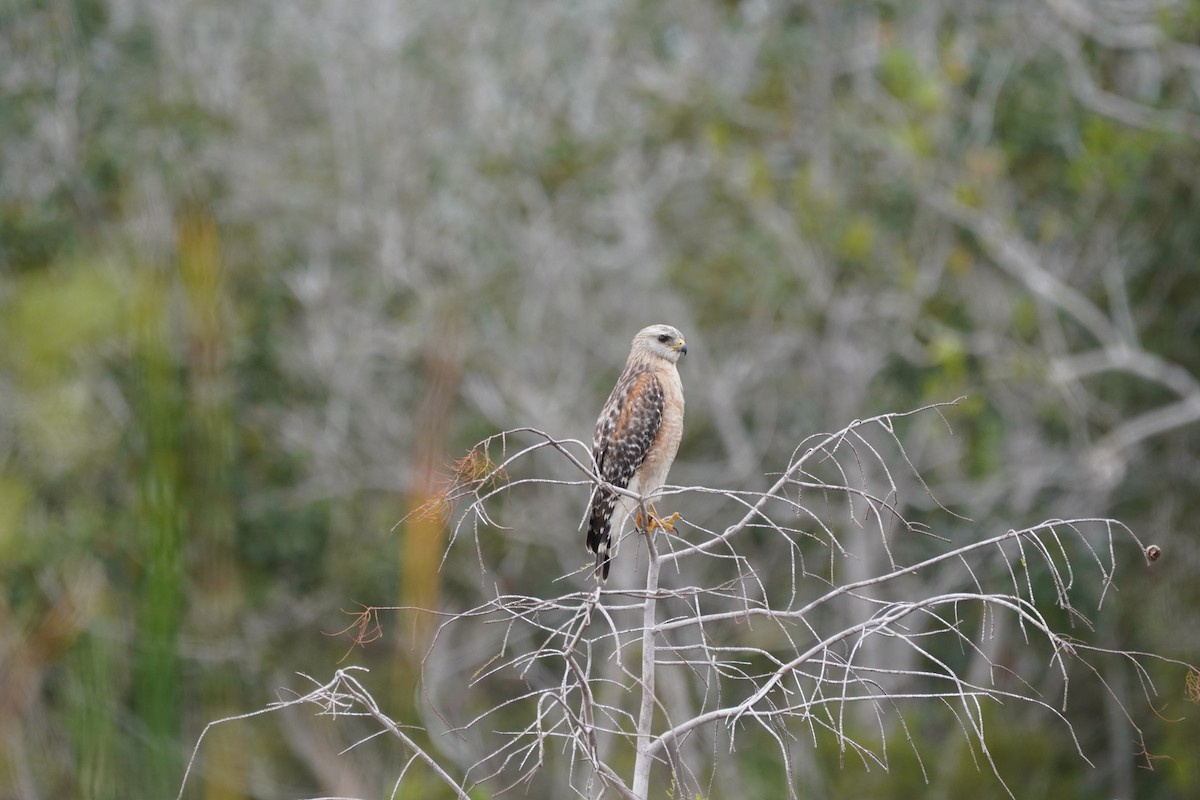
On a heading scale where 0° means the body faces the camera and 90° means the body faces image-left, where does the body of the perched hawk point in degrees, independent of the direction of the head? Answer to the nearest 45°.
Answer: approximately 270°
